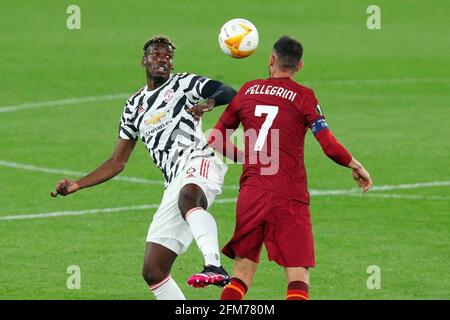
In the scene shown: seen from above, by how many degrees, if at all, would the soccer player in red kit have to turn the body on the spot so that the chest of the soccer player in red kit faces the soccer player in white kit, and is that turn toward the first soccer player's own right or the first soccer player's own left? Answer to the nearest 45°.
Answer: approximately 45° to the first soccer player's own left

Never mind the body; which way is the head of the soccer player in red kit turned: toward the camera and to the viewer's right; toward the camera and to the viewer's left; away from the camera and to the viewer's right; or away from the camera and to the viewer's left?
away from the camera and to the viewer's left

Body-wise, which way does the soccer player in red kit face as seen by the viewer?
away from the camera

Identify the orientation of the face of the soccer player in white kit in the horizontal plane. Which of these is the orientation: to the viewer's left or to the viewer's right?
to the viewer's right
